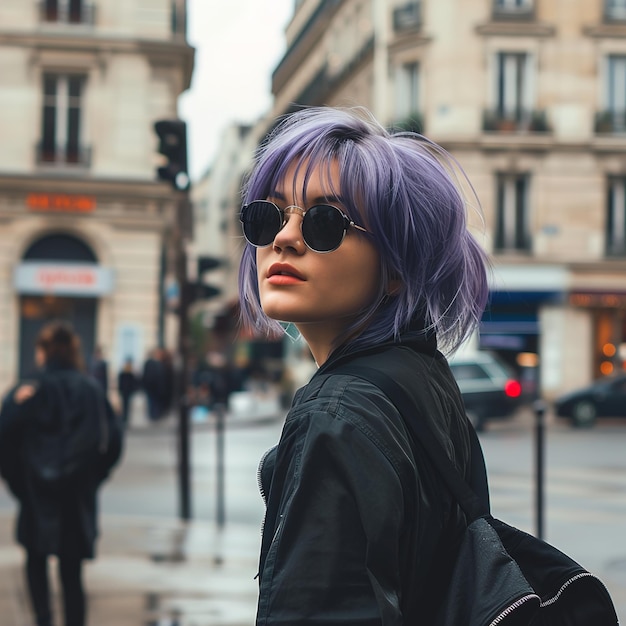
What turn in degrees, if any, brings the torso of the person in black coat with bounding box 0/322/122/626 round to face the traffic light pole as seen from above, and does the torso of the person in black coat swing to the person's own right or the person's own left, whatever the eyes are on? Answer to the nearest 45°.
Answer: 0° — they already face it

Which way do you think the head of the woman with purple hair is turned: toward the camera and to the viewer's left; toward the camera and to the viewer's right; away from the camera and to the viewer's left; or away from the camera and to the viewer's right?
toward the camera and to the viewer's left

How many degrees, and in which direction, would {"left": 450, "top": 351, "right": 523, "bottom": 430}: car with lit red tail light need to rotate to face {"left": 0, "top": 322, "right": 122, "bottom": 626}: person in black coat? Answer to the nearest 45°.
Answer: approximately 90° to its left

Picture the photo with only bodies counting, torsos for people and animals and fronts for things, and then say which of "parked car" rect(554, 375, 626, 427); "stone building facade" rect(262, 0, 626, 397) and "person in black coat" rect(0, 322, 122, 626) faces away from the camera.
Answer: the person in black coat

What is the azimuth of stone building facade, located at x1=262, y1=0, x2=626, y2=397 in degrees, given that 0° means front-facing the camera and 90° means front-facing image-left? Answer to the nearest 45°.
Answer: approximately 0°

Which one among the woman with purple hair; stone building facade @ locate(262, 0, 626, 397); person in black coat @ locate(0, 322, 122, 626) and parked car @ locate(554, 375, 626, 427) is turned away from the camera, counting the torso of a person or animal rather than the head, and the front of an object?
the person in black coat

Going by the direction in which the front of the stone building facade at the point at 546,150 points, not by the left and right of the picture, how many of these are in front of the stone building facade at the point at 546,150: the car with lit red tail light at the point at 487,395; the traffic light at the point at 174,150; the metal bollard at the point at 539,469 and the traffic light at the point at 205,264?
4

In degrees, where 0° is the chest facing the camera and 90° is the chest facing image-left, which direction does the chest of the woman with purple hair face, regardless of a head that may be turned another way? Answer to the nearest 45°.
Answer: approximately 90°

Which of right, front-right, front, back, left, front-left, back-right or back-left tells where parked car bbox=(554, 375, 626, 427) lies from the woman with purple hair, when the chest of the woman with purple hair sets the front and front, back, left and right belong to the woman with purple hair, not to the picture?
right

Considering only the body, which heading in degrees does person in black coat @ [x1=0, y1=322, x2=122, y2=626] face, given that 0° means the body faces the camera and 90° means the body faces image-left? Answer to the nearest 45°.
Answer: approximately 180°

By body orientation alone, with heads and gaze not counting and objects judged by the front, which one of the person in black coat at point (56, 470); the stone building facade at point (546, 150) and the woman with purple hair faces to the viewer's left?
the woman with purple hair
